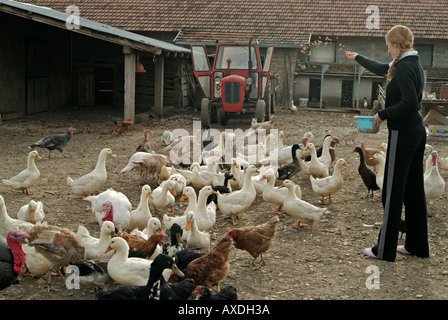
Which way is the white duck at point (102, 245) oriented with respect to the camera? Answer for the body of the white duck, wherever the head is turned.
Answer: to the viewer's right

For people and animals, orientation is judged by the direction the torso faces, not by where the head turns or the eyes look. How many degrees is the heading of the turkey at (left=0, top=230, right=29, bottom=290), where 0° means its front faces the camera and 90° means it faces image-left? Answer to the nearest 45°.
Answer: approximately 270°

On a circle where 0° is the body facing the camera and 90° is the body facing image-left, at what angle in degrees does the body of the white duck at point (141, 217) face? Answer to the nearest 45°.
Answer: approximately 315°

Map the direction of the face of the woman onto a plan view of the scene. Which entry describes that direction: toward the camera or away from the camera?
away from the camera
